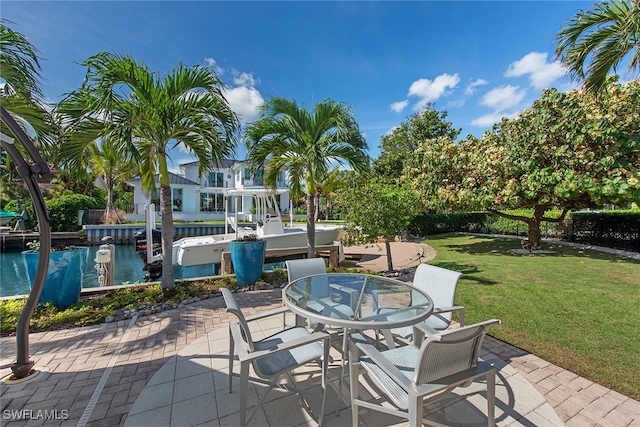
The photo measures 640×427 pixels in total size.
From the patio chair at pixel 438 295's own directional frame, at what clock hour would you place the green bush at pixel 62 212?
The green bush is roughly at 2 o'clock from the patio chair.

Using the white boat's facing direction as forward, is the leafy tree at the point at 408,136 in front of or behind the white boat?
in front

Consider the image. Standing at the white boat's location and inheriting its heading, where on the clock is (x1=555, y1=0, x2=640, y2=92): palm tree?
The palm tree is roughly at 1 o'clock from the white boat.

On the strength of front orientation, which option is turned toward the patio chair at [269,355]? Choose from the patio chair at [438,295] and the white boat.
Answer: the patio chair at [438,295]

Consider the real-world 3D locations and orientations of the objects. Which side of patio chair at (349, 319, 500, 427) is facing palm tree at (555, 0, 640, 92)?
right

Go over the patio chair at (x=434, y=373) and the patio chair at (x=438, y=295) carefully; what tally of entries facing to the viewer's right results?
0

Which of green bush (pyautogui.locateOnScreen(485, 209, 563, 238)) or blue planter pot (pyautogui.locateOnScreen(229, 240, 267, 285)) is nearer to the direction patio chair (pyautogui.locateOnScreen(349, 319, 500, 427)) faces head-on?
the blue planter pot

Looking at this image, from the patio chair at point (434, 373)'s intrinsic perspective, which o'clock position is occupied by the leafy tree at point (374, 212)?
The leafy tree is roughly at 1 o'clock from the patio chair.

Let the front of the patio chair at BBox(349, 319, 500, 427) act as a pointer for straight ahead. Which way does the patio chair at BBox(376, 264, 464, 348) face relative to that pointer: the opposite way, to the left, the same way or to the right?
to the left

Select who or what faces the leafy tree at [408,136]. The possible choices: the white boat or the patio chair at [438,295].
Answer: the white boat

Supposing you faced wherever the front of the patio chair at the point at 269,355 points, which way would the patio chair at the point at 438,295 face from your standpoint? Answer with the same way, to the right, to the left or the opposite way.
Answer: the opposite way

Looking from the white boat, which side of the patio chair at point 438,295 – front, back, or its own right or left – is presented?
right

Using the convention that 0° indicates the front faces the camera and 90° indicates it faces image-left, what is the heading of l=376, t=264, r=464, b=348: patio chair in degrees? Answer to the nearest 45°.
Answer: approximately 45°

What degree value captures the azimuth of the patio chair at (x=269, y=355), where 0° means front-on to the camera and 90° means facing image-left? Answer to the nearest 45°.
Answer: approximately 270°

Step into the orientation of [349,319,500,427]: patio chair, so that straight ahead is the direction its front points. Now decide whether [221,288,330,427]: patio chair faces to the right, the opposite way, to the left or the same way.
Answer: to the right

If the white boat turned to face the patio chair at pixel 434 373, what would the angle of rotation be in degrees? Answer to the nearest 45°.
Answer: approximately 135° to its right
